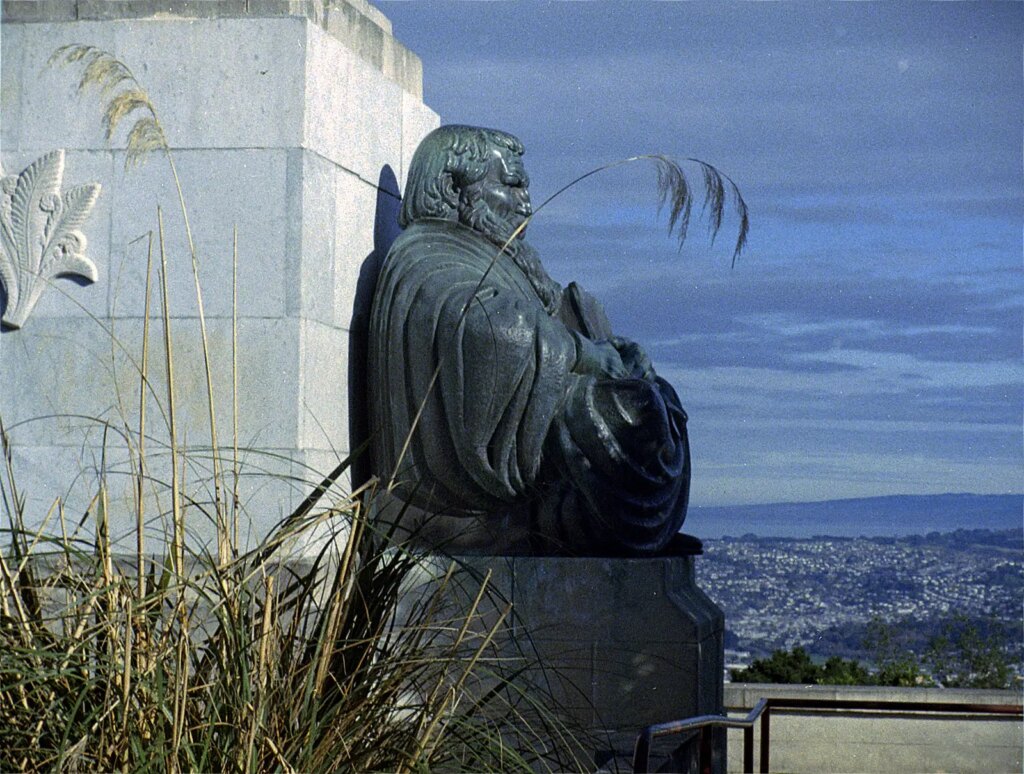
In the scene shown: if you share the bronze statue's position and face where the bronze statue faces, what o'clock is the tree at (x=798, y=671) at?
The tree is roughly at 10 o'clock from the bronze statue.

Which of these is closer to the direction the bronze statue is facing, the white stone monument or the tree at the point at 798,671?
the tree

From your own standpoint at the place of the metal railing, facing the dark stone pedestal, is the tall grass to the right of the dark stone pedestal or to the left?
left

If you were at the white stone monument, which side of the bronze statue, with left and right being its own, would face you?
back

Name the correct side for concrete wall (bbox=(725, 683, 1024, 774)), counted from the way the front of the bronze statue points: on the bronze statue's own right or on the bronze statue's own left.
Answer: on the bronze statue's own left

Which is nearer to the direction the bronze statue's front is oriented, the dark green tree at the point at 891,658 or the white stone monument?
the dark green tree

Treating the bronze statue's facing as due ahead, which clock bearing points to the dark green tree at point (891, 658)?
The dark green tree is roughly at 10 o'clock from the bronze statue.

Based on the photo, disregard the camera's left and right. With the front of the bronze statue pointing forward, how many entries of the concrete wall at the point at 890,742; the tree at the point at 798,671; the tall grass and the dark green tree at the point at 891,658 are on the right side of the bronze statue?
1

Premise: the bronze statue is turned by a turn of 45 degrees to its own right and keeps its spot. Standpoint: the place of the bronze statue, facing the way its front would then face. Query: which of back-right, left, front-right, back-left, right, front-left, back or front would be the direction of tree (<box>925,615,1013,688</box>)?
left

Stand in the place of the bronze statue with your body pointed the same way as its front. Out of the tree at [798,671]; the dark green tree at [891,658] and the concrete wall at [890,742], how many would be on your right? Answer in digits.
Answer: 0

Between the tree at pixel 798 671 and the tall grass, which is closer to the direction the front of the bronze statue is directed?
the tree

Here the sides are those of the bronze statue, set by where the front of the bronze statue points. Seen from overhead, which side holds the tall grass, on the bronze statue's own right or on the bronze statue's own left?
on the bronze statue's own right

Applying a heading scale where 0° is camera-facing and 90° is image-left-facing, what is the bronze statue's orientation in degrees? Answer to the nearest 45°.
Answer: approximately 270°
